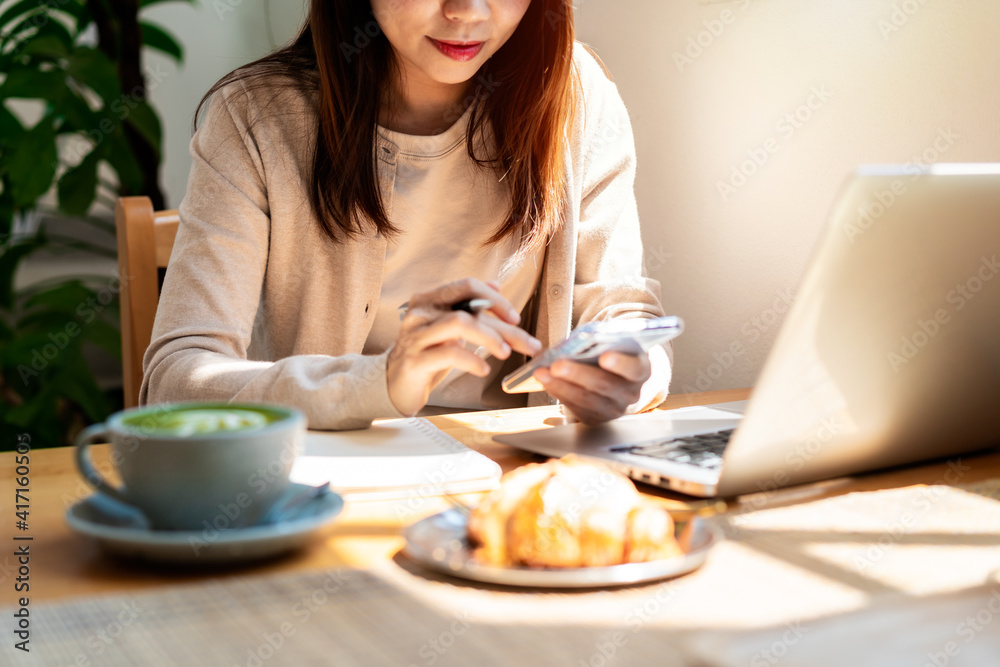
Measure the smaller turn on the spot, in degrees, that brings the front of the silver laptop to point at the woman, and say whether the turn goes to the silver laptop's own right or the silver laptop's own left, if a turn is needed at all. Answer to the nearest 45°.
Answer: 0° — it already faces them

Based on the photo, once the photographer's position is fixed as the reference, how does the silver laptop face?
facing away from the viewer and to the left of the viewer
